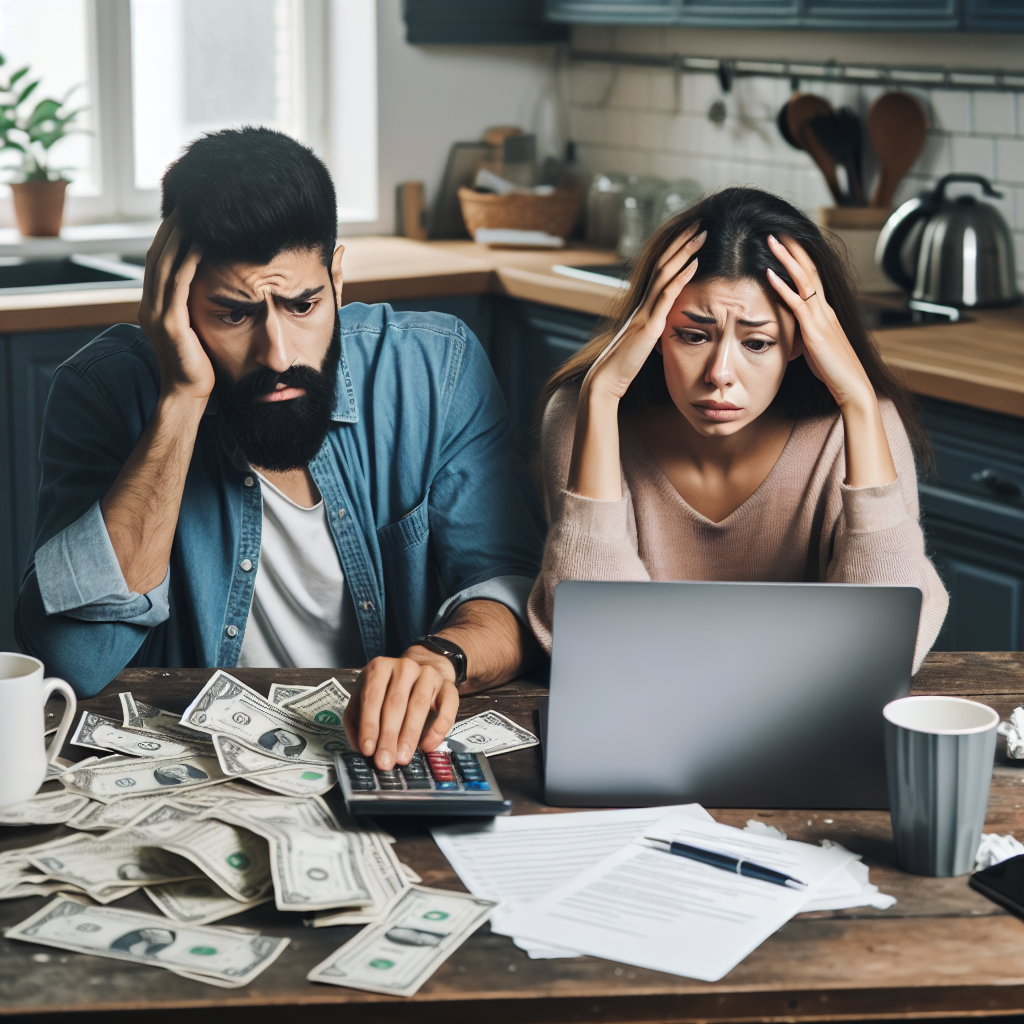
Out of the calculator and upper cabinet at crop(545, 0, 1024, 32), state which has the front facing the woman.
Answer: the upper cabinet

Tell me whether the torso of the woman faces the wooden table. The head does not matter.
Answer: yes

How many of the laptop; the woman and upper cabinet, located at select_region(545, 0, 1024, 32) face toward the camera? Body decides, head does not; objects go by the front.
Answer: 2

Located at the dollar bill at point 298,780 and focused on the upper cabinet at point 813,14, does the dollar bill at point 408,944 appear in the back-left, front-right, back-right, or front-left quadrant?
back-right

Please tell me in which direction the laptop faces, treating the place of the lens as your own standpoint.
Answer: facing away from the viewer

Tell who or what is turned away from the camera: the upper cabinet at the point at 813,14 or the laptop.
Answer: the laptop

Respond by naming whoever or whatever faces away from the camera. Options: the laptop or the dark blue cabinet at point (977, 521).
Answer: the laptop
